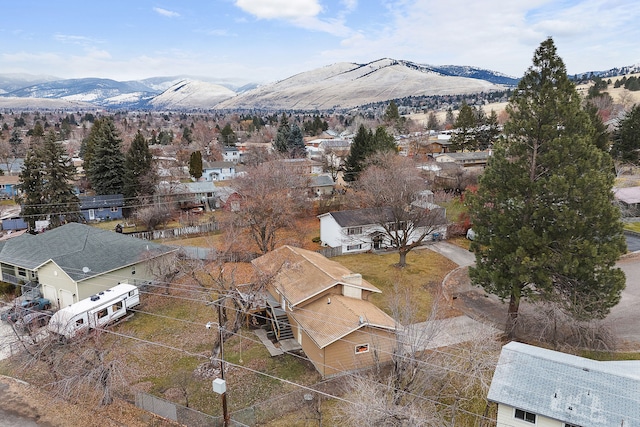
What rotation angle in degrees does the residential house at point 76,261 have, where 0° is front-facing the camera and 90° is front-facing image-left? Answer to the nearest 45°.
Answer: approximately 45°

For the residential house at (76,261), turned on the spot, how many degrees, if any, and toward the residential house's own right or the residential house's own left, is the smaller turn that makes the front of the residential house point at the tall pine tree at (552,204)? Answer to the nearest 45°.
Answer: approximately 90° to the residential house's own left

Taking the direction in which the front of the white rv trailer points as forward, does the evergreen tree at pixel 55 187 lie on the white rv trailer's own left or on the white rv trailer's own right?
on the white rv trailer's own right

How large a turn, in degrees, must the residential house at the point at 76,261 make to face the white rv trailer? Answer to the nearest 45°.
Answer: approximately 45° to its left

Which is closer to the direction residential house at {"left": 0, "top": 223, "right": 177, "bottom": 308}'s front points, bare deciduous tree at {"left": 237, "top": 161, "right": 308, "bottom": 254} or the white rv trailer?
the white rv trailer

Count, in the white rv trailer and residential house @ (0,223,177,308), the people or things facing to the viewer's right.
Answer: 0
